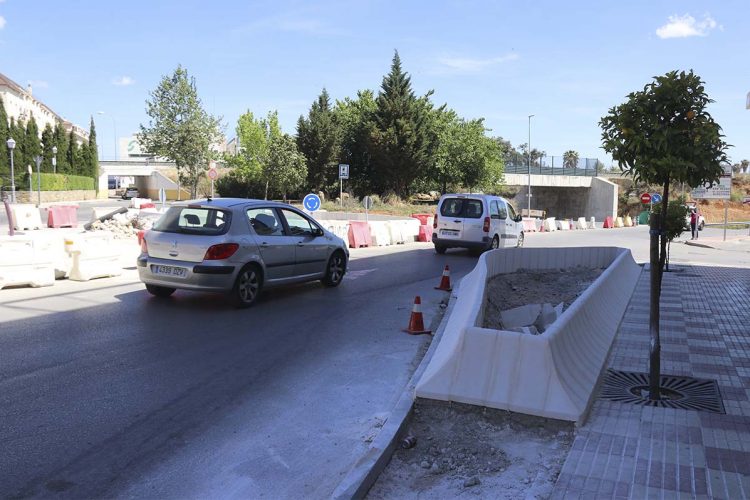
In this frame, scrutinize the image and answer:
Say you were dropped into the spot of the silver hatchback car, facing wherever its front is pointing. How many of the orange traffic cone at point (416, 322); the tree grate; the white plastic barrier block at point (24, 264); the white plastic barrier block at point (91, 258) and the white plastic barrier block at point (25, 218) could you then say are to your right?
2

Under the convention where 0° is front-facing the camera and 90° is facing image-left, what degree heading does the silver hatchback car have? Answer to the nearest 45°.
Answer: approximately 225°

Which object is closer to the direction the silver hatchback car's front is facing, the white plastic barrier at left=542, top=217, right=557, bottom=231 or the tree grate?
the white plastic barrier

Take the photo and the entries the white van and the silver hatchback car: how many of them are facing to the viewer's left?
0

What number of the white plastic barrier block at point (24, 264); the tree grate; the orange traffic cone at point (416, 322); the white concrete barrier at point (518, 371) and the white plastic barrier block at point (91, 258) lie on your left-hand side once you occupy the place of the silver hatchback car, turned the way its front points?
2

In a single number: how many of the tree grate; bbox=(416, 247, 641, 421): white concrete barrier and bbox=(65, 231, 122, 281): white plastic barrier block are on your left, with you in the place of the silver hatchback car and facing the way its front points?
1

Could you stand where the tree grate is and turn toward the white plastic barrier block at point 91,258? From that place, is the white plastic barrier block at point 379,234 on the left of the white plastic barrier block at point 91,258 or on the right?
right

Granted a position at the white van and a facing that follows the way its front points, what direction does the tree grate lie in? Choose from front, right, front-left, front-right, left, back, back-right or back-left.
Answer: back-right

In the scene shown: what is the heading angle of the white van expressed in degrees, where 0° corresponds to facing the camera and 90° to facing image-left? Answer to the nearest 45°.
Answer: approximately 225°

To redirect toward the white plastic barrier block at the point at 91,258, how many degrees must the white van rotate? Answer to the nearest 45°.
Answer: approximately 180°

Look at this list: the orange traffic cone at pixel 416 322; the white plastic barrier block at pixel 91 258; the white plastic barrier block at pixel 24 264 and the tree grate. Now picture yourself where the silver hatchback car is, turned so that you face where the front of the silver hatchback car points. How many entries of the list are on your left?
2

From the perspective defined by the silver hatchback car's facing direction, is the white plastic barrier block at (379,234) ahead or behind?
ahead

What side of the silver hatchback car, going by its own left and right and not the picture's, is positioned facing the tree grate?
right

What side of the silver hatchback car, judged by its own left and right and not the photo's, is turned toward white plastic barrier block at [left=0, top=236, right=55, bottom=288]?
left
